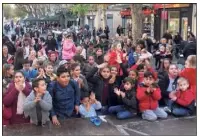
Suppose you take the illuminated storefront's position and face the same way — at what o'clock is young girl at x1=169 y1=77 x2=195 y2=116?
The young girl is roughly at 12 o'clock from the illuminated storefront.

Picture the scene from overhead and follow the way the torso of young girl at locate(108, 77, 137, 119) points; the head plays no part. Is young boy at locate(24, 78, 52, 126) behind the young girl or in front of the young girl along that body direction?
in front

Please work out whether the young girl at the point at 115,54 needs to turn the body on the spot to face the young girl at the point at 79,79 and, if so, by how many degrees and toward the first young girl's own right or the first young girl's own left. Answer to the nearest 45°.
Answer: approximately 45° to the first young girl's own right

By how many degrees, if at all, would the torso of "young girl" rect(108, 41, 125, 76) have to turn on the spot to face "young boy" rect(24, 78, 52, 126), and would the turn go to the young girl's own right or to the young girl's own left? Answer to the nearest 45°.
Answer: approximately 45° to the young girl's own right

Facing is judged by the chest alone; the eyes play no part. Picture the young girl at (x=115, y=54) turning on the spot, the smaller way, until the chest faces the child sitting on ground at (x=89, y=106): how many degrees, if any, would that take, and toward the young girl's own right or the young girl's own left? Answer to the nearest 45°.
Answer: approximately 45° to the young girl's own right

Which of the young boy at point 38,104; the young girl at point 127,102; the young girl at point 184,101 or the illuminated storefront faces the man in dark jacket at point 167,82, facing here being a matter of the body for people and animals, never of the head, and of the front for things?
the illuminated storefront

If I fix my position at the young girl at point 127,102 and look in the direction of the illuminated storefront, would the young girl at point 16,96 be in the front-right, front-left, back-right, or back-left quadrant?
back-left

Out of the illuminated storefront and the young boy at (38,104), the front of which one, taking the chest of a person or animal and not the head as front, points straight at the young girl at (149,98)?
the illuminated storefront

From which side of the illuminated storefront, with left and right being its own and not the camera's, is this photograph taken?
front

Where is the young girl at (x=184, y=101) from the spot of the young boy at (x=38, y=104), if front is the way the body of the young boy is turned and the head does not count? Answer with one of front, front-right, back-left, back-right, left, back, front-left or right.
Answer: left

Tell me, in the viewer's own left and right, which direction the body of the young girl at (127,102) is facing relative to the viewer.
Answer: facing the viewer and to the left of the viewer

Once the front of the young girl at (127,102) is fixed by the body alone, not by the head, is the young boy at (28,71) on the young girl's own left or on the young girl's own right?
on the young girl's own right

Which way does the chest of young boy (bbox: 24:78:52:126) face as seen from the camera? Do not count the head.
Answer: toward the camera

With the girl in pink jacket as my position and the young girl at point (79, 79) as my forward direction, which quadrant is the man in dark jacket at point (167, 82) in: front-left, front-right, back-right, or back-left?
front-left

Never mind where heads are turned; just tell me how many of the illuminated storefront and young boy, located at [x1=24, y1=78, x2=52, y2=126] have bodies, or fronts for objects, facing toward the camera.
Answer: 2

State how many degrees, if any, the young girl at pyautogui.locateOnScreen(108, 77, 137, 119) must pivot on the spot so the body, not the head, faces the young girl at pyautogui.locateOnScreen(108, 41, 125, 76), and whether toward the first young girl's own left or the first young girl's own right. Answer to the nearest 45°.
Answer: approximately 135° to the first young girl's own right

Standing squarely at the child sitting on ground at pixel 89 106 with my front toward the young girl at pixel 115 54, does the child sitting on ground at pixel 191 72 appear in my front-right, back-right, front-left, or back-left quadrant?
front-right
